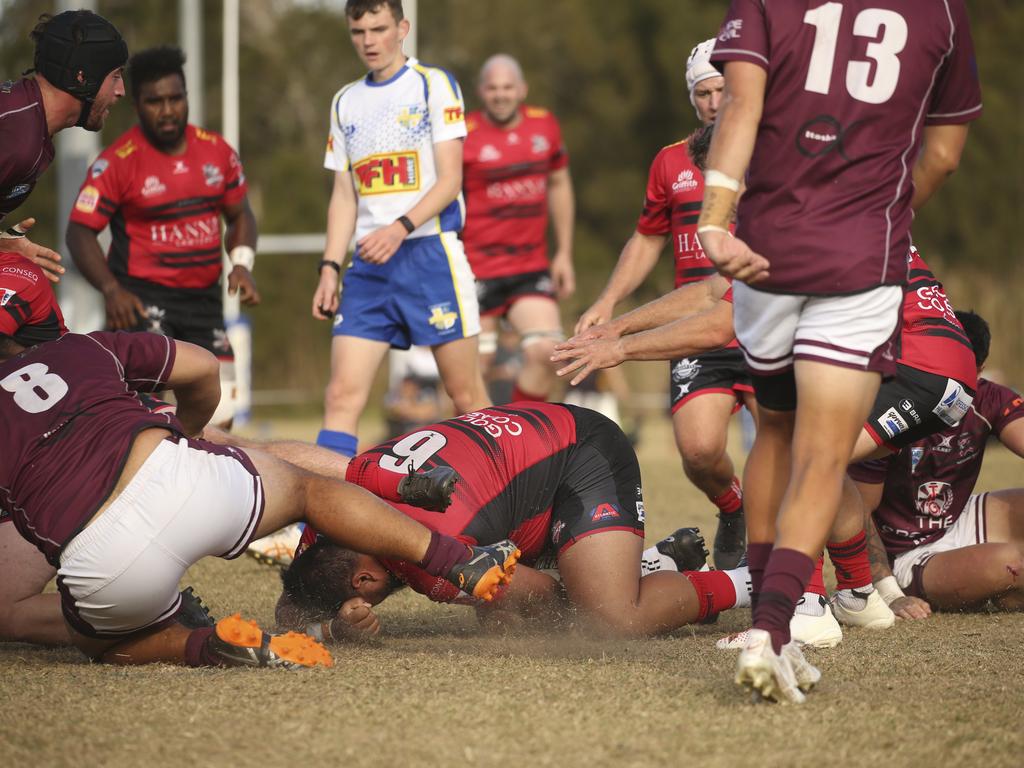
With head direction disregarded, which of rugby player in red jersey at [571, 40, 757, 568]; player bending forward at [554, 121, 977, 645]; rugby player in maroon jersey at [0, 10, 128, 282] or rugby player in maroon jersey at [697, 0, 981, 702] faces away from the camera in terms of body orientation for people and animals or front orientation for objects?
rugby player in maroon jersey at [697, 0, 981, 702]

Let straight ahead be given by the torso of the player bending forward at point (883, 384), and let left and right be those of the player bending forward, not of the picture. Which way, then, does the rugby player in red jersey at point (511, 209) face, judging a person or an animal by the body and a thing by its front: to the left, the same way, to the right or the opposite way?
to the left

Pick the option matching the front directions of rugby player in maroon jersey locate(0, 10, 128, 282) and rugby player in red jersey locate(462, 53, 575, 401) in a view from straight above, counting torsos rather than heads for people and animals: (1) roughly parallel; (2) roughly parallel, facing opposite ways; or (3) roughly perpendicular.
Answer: roughly perpendicular

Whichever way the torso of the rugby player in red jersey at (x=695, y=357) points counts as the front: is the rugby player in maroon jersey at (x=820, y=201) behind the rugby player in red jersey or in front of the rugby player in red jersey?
in front

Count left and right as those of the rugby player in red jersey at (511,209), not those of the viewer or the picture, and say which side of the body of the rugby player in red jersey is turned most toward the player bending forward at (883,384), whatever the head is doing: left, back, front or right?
front

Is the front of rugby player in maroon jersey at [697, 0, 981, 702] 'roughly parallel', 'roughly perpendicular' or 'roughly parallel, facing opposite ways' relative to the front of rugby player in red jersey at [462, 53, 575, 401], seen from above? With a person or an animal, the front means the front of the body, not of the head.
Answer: roughly parallel, facing opposite ways

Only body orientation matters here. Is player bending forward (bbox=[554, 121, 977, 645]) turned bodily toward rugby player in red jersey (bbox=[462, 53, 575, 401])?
no

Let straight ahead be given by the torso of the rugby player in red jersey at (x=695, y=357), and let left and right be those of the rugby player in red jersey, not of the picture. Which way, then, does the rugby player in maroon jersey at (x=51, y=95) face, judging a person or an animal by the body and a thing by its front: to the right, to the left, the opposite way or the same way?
to the left

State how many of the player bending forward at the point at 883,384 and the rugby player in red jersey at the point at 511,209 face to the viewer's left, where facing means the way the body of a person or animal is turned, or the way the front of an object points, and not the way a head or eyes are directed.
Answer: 1

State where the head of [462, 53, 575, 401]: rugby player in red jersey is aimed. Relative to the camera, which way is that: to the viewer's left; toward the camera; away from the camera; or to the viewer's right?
toward the camera

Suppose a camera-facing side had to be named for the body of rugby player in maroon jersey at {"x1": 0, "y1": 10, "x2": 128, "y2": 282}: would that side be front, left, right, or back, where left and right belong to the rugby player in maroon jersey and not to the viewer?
right

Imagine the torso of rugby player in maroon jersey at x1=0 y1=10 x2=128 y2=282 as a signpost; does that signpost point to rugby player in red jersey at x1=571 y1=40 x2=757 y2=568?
yes

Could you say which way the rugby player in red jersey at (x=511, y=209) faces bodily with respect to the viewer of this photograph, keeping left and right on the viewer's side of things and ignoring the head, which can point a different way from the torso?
facing the viewer

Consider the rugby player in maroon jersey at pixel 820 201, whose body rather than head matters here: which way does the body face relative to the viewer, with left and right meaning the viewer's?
facing away from the viewer

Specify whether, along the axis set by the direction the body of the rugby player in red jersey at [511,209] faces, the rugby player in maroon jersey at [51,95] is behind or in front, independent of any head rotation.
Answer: in front
